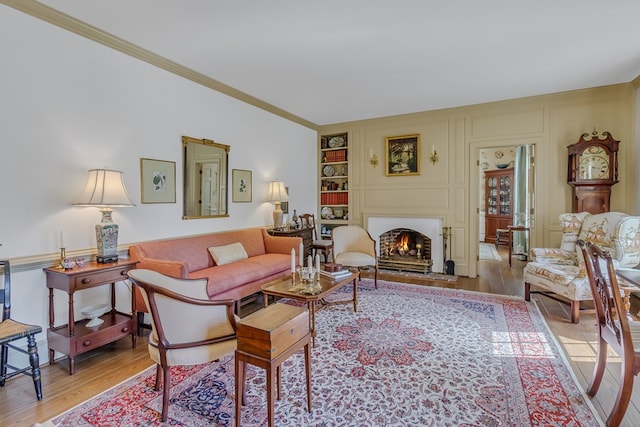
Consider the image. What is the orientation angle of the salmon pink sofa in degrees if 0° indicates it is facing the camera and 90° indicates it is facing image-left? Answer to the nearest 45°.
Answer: approximately 315°

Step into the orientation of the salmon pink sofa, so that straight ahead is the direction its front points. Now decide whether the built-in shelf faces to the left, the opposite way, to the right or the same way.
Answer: to the right

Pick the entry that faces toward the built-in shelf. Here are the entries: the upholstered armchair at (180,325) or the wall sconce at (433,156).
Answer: the upholstered armchair

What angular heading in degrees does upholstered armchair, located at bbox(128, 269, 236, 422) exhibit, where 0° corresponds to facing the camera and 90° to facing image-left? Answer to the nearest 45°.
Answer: approximately 225°

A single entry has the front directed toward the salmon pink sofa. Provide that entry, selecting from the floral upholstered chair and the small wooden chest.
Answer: the floral upholstered chair

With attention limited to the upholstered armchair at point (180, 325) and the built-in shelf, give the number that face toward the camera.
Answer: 1

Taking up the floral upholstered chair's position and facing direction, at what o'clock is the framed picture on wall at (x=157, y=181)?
The framed picture on wall is roughly at 12 o'clock from the floral upholstered chair.

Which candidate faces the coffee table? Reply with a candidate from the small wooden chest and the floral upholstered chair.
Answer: the floral upholstered chair

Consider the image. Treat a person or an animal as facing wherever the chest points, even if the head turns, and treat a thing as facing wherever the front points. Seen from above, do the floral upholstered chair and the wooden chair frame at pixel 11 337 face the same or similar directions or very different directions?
very different directions

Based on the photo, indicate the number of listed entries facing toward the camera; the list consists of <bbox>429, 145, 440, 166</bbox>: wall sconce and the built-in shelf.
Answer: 2
